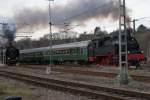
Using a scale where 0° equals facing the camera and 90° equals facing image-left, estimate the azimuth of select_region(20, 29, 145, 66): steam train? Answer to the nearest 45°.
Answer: approximately 315°

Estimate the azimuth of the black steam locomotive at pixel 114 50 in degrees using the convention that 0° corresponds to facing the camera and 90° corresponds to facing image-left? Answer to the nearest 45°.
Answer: approximately 315°
